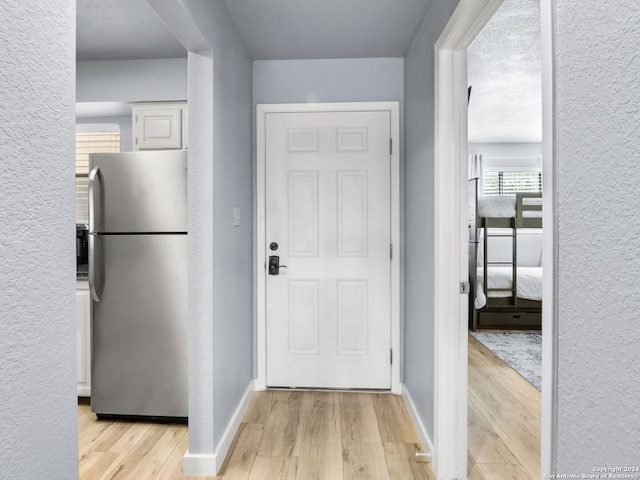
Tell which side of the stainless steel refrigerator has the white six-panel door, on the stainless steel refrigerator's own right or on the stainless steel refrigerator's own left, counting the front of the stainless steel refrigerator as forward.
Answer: on the stainless steel refrigerator's own left

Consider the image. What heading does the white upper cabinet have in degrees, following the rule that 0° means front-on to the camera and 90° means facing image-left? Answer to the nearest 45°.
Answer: approximately 0°

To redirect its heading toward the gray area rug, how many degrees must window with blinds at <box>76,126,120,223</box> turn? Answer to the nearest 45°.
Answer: approximately 45° to its left

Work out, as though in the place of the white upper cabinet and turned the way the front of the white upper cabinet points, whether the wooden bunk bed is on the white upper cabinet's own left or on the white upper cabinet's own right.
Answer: on the white upper cabinet's own left

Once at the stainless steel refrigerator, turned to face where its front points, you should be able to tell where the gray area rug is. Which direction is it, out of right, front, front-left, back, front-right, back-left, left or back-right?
left

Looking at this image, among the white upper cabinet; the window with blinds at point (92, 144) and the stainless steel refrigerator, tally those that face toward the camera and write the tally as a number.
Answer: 3

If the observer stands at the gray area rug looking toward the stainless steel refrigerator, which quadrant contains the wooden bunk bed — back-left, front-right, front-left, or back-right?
back-right

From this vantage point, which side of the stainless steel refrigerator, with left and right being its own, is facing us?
front
